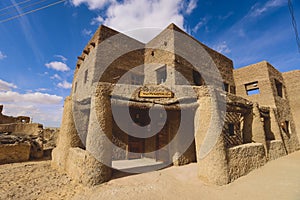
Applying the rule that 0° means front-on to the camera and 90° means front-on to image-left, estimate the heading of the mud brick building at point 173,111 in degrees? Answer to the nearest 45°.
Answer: approximately 0°
